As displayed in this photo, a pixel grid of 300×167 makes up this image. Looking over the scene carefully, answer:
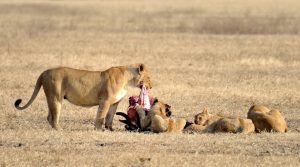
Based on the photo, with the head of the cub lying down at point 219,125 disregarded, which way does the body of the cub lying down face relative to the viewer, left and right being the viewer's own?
facing to the left of the viewer

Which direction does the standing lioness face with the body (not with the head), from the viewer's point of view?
to the viewer's right

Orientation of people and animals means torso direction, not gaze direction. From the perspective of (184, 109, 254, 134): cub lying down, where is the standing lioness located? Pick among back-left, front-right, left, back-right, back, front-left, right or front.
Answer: front

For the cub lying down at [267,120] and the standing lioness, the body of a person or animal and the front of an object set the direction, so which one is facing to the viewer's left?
the cub lying down

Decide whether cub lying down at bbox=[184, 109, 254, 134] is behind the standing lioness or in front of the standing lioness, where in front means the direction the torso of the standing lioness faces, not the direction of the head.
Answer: in front

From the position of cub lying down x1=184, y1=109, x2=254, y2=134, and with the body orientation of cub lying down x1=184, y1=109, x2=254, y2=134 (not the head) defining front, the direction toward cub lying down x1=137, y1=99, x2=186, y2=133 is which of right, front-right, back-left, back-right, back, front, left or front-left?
front

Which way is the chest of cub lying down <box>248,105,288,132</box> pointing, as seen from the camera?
to the viewer's left

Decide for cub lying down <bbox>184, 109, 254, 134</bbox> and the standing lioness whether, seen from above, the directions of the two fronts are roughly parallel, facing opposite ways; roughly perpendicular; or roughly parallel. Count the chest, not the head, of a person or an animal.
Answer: roughly parallel, facing opposite ways

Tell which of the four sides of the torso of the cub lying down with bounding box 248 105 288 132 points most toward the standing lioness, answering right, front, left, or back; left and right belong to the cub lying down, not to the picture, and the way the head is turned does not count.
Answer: front

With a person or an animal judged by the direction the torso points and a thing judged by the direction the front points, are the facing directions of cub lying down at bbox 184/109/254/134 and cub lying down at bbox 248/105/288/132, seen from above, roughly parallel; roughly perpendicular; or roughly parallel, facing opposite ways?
roughly parallel

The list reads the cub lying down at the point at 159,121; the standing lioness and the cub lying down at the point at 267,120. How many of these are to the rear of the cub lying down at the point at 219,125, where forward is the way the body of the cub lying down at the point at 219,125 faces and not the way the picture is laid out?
1

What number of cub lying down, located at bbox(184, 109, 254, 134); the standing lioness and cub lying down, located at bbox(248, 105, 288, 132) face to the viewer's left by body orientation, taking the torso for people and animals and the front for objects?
2
